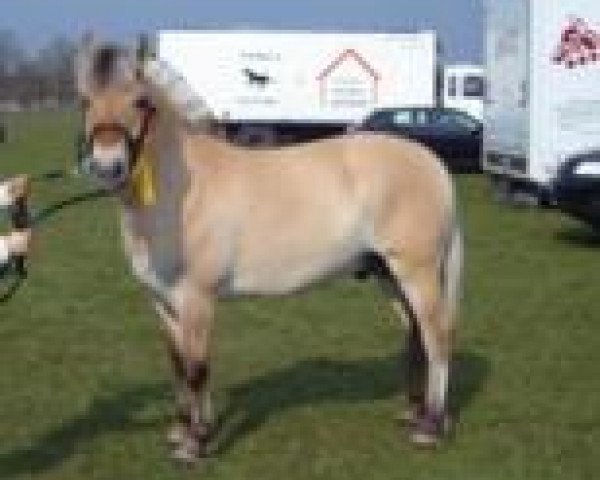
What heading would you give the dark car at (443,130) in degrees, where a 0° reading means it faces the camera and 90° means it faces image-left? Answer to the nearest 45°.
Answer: approximately 90°

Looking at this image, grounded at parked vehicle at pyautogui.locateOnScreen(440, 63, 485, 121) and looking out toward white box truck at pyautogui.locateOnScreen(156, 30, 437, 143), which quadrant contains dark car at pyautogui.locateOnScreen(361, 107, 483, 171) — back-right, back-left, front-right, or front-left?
front-left

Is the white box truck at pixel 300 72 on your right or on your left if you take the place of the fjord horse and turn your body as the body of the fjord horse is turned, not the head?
on your right

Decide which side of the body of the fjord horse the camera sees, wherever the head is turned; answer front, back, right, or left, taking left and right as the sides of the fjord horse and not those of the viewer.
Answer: left

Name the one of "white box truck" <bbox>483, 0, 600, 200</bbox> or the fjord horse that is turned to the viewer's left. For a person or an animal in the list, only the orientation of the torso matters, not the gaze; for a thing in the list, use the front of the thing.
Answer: the fjord horse

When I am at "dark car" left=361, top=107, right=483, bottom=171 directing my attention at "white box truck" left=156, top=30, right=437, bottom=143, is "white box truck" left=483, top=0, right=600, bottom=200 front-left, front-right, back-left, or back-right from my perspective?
back-left
